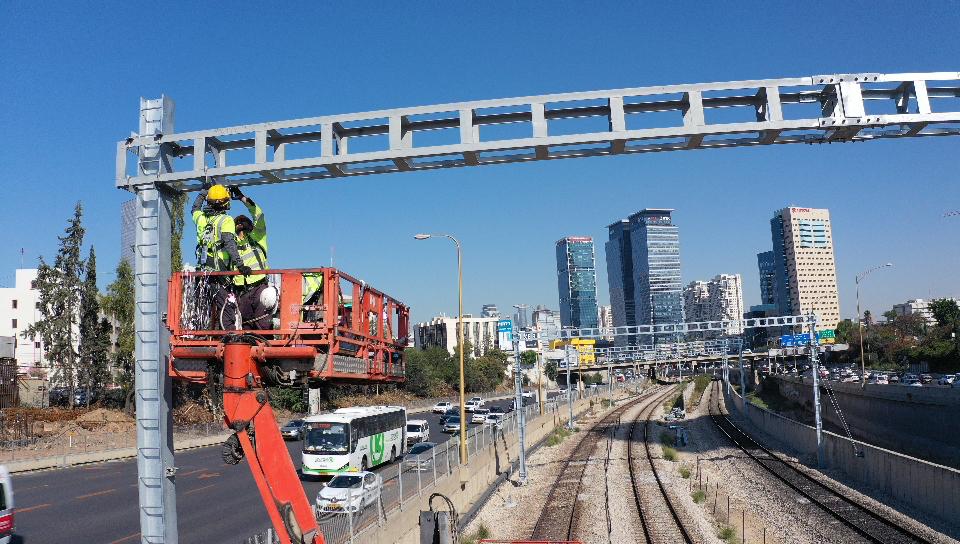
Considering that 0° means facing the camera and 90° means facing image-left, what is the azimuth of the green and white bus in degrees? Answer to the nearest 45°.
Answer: approximately 45°

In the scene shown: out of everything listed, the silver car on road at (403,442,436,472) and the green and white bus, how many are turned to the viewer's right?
0

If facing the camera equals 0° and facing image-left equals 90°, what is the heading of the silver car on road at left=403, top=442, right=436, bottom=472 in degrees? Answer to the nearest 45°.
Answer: approximately 45°

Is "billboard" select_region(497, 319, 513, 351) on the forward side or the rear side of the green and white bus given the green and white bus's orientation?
on the rear side

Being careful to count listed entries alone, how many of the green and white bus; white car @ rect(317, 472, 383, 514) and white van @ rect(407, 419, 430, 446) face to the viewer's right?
0

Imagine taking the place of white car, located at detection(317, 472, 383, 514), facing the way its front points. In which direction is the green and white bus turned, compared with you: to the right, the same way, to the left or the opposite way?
the same way

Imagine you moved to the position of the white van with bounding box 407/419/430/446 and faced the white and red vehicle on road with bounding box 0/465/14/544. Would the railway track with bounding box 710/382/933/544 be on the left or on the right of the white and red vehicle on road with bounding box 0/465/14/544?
left

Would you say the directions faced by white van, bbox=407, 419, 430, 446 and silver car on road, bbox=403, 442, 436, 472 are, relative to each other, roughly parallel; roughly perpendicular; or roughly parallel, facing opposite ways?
roughly parallel

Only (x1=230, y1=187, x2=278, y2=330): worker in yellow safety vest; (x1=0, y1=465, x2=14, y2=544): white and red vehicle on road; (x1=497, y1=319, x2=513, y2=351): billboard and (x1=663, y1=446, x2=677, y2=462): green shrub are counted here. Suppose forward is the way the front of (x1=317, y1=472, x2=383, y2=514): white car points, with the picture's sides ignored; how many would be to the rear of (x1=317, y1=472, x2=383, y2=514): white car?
2

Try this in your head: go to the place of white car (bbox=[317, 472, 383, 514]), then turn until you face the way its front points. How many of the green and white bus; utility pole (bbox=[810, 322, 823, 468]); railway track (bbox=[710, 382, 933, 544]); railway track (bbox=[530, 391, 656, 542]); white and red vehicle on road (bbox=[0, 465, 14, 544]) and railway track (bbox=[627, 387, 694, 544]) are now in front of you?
1

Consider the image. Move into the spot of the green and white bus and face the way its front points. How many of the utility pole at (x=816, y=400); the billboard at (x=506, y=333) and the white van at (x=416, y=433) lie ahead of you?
0
